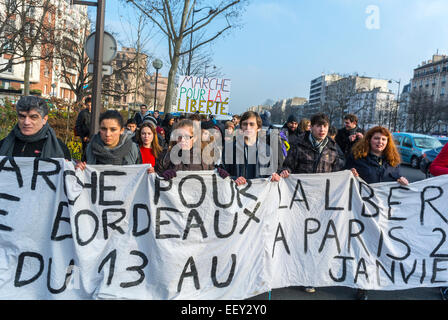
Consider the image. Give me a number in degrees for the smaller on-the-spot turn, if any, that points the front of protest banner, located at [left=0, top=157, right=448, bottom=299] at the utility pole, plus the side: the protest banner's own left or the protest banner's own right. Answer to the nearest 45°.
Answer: approximately 135° to the protest banner's own right

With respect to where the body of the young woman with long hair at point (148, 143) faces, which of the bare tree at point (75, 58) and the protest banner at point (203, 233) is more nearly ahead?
the protest banner

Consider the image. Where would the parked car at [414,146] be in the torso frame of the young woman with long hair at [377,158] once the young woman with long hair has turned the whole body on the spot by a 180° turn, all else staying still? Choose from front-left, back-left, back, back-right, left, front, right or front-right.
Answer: front

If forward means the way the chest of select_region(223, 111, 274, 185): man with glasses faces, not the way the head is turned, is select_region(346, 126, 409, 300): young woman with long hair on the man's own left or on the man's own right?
on the man's own left

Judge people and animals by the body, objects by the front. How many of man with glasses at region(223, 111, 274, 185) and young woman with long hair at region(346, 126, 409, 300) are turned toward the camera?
2

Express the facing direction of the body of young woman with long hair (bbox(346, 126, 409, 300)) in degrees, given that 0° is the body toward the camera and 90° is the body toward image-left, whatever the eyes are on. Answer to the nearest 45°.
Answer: approximately 0°

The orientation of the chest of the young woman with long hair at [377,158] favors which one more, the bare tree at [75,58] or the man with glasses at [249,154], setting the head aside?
the man with glasses

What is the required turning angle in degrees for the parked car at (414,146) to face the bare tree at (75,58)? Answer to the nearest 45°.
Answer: approximately 135° to its right

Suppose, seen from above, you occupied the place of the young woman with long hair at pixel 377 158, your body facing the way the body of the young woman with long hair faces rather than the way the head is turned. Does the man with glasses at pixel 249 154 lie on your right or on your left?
on your right

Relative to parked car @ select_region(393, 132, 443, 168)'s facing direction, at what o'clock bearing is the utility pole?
The utility pole is roughly at 2 o'clock from the parked car.
